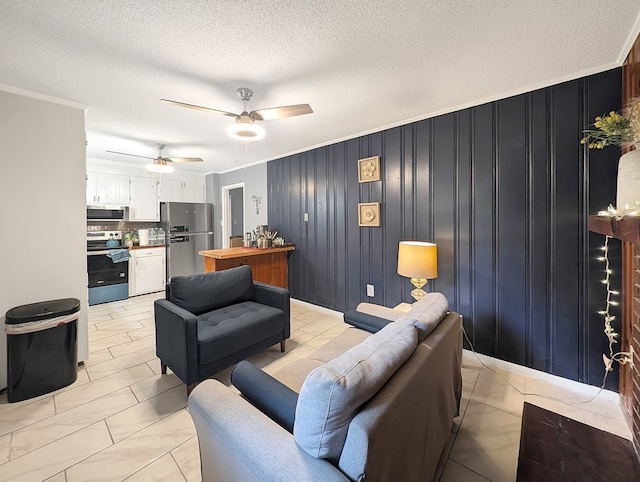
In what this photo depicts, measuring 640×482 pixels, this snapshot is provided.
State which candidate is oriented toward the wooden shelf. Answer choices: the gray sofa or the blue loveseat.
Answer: the blue loveseat

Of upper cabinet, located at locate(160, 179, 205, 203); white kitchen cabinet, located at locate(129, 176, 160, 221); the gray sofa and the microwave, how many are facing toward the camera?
3

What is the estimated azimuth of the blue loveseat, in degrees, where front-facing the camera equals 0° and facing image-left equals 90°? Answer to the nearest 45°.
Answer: approximately 315°

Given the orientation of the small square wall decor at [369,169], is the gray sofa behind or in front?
in front

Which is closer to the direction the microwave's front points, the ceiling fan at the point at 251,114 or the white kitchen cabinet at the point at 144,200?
the ceiling fan

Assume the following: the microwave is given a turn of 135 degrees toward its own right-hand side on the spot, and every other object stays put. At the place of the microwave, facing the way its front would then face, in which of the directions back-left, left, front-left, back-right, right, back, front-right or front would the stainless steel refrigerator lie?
back-right

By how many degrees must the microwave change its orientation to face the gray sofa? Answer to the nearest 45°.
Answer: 0° — it already faces it

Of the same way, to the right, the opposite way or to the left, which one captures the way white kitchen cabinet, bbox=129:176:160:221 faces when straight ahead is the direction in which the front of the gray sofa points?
the opposite way

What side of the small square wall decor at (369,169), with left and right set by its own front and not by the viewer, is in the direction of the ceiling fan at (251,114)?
front

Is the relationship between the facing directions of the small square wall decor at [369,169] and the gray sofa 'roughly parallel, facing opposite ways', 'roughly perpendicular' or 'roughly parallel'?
roughly perpendicular

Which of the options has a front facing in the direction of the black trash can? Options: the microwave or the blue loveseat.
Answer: the microwave

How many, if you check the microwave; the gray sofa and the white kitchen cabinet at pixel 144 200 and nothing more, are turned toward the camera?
2

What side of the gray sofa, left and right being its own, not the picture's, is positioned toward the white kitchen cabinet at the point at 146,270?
front
